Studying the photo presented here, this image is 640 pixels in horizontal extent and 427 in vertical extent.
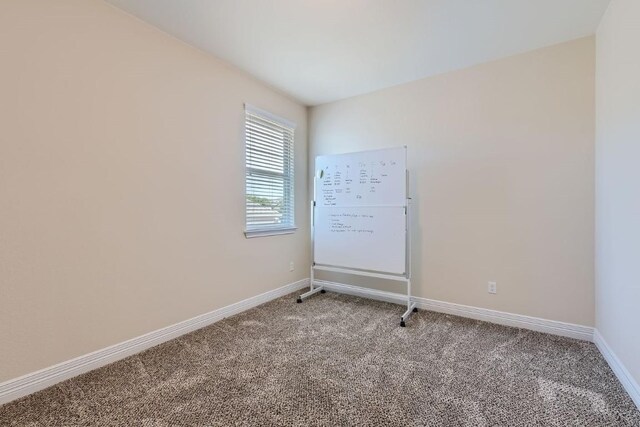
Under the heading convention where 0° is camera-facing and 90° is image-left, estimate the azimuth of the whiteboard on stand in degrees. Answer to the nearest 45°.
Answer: approximately 45°
